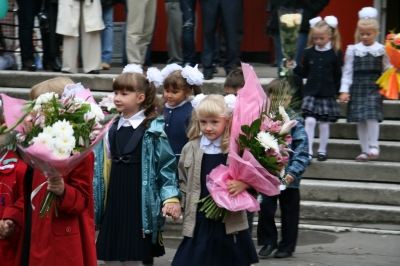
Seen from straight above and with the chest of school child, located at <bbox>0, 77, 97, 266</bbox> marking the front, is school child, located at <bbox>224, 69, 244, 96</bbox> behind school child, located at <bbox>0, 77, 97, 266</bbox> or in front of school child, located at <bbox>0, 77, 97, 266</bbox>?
behind

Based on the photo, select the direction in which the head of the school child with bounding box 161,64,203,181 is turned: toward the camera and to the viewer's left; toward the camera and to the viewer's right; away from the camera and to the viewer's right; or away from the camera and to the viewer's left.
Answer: toward the camera and to the viewer's left

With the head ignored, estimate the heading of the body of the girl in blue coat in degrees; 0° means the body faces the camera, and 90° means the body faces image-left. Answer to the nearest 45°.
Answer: approximately 45°

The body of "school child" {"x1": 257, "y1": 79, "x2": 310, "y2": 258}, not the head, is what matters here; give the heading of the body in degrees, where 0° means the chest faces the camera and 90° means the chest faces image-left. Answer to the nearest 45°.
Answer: approximately 45°

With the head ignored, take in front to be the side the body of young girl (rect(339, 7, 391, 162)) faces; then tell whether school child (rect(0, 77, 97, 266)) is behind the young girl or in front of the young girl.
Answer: in front

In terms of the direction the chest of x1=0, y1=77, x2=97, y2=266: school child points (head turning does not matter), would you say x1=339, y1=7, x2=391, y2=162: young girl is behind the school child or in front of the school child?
behind
